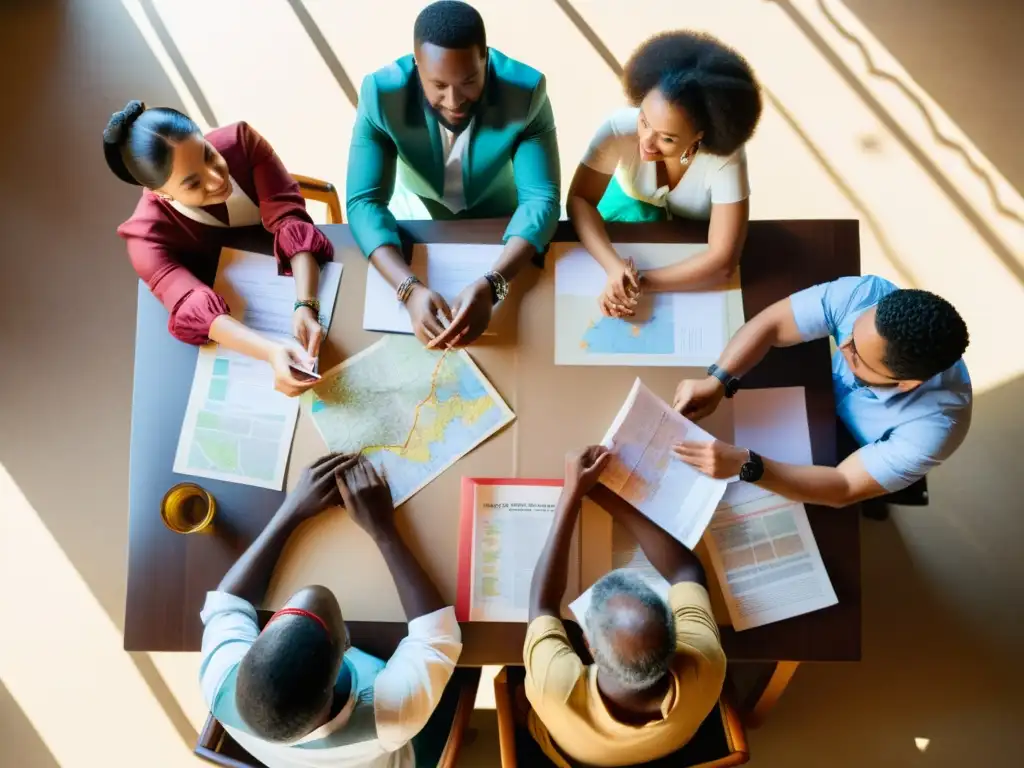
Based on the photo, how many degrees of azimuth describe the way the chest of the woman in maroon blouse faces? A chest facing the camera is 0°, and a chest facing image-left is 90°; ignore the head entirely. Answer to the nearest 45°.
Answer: approximately 315°

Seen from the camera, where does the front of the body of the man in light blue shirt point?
to the viewer's left

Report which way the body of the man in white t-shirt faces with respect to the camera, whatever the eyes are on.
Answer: away from the camera

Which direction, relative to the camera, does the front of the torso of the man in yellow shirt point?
away from the camera

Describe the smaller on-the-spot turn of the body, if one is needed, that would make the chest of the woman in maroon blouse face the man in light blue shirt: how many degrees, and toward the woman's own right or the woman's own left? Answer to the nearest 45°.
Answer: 0° — they already face them

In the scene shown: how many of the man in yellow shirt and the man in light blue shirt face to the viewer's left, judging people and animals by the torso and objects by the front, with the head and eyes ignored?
1

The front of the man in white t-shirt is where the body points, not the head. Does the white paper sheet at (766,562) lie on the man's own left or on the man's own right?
on the man's own right

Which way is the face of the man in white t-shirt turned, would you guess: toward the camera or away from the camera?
away from the camera

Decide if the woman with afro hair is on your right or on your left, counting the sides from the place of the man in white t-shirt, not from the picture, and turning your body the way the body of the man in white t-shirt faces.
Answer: on your right
